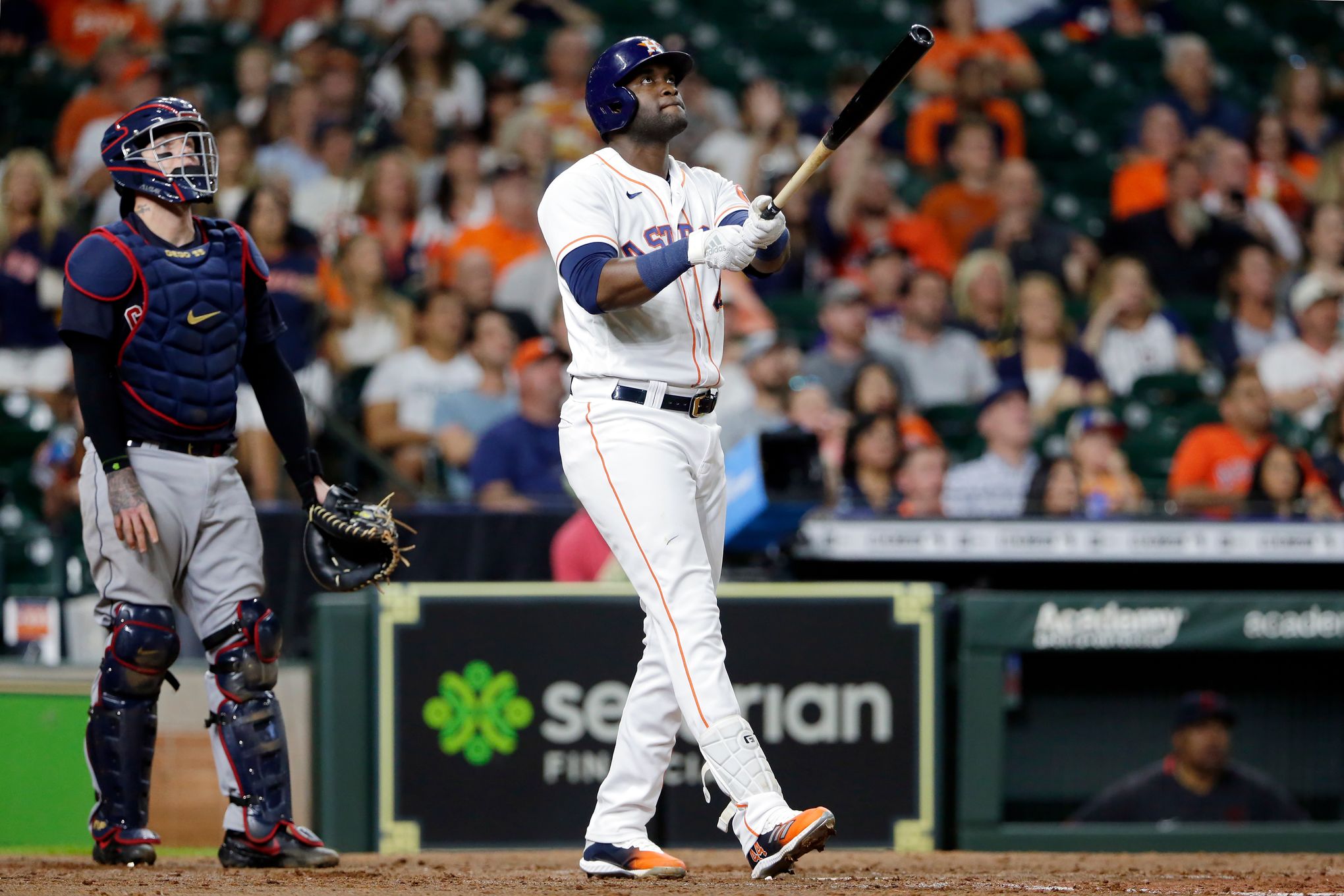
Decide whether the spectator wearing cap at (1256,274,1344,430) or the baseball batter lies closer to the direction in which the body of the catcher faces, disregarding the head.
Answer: the baseball batter

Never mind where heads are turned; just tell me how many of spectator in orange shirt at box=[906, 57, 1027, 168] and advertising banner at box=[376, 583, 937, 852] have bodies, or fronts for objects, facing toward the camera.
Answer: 2

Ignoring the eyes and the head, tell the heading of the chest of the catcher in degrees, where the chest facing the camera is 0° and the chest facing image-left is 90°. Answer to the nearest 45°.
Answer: approximately 315°

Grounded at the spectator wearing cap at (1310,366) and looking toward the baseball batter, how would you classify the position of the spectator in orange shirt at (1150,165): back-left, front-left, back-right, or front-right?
back-right

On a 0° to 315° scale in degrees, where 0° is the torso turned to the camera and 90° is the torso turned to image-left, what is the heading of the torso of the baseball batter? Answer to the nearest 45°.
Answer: approximately 315°
